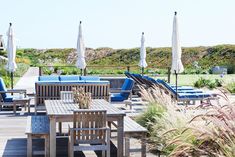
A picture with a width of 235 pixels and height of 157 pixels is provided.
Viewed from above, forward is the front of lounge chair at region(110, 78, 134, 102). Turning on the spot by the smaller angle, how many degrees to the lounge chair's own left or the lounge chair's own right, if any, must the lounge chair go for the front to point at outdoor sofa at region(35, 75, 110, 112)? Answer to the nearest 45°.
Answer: approximately 45° to the lounge chair's own left

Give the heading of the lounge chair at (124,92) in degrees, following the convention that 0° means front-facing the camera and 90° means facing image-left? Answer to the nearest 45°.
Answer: approximately 90°

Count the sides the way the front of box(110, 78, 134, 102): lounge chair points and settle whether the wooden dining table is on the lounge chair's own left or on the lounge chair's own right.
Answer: on the lounge chair's own left

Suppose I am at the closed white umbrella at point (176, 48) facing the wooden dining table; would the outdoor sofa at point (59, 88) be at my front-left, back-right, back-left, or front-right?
front-right

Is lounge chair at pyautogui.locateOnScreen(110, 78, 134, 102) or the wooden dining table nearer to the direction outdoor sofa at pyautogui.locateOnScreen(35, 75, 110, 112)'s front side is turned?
the lounge chair

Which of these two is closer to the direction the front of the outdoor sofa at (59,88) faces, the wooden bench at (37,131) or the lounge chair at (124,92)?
the lounge chair

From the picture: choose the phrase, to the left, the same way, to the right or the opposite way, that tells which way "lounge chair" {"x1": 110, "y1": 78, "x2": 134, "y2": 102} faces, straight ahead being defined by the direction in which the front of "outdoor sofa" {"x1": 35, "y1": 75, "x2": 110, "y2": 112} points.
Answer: to the left

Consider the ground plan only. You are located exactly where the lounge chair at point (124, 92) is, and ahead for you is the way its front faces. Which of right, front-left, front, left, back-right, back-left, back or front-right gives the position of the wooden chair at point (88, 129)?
left

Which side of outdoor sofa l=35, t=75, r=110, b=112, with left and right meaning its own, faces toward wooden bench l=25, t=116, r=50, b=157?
back

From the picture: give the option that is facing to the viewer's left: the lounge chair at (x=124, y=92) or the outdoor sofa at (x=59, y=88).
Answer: the lounge chair

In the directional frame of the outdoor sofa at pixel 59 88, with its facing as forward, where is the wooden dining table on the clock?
The wooden dining table is roughly at 6 o'clock from the outdoor sofa.

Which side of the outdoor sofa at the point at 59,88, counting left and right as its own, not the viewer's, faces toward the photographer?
back

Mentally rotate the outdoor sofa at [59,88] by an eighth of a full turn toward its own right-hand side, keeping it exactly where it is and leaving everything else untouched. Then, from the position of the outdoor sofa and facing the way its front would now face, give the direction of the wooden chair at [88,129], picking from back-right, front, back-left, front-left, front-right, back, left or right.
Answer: back-right

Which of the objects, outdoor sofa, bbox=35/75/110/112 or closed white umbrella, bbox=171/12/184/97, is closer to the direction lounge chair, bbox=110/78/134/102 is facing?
the outdoor sofa

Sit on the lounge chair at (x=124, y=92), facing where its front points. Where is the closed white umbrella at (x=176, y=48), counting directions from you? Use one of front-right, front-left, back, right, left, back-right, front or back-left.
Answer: back

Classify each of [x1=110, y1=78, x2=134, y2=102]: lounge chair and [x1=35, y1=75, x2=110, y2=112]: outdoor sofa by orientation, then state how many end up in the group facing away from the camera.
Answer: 1

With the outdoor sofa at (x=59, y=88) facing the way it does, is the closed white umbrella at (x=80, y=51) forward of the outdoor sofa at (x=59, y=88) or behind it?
forward
